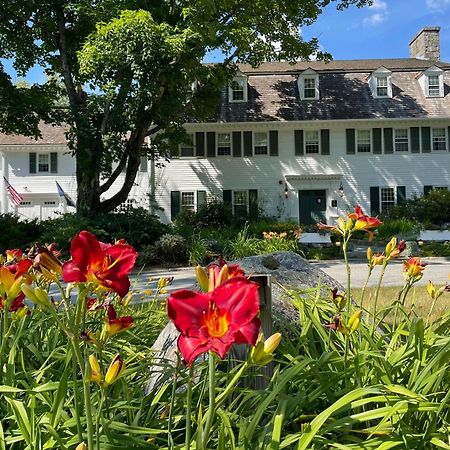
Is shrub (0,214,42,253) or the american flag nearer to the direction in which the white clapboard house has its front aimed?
the shrub

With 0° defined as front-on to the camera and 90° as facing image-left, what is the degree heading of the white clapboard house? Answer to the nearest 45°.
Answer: approximately 0°

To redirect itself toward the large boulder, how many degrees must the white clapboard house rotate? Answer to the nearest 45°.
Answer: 0° — it already faces it

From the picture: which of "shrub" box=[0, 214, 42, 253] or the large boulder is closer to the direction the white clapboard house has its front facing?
the large boulder

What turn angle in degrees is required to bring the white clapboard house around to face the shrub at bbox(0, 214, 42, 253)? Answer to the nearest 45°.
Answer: approximately 45° to its right

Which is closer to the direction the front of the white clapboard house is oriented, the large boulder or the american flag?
the large boulder

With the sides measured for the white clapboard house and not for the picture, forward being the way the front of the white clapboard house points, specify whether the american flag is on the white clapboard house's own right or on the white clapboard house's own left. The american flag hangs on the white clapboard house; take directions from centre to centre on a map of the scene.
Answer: on the white clapboard house's own right
